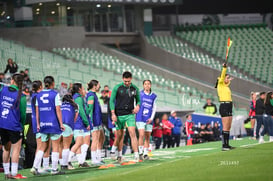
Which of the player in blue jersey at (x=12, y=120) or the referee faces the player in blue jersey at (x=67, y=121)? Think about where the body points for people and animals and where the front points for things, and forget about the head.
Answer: the player in blue jersey at (x=12, y=120)

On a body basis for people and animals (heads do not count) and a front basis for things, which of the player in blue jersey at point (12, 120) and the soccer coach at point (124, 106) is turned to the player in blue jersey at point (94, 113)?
the player in blue jersey at point (12, 120)

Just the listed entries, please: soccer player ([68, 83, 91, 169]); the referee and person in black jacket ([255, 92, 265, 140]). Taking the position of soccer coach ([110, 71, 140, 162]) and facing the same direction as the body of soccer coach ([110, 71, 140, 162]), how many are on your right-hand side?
1

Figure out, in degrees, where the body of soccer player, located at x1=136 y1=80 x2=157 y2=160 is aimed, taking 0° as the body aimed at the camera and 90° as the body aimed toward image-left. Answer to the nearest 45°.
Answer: approximately 0°

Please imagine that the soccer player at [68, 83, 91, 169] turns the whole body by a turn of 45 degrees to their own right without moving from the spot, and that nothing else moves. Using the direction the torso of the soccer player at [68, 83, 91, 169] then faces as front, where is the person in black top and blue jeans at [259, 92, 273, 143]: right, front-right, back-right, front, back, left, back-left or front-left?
left

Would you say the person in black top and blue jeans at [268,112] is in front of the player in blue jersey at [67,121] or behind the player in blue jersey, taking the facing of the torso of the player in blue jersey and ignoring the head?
in front

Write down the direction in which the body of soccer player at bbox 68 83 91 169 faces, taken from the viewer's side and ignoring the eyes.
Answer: to the viewer's right

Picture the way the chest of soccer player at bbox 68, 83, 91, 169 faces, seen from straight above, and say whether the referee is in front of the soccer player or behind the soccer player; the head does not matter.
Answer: in front

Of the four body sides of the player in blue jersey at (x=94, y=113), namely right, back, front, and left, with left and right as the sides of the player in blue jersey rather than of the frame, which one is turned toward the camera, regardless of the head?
right
